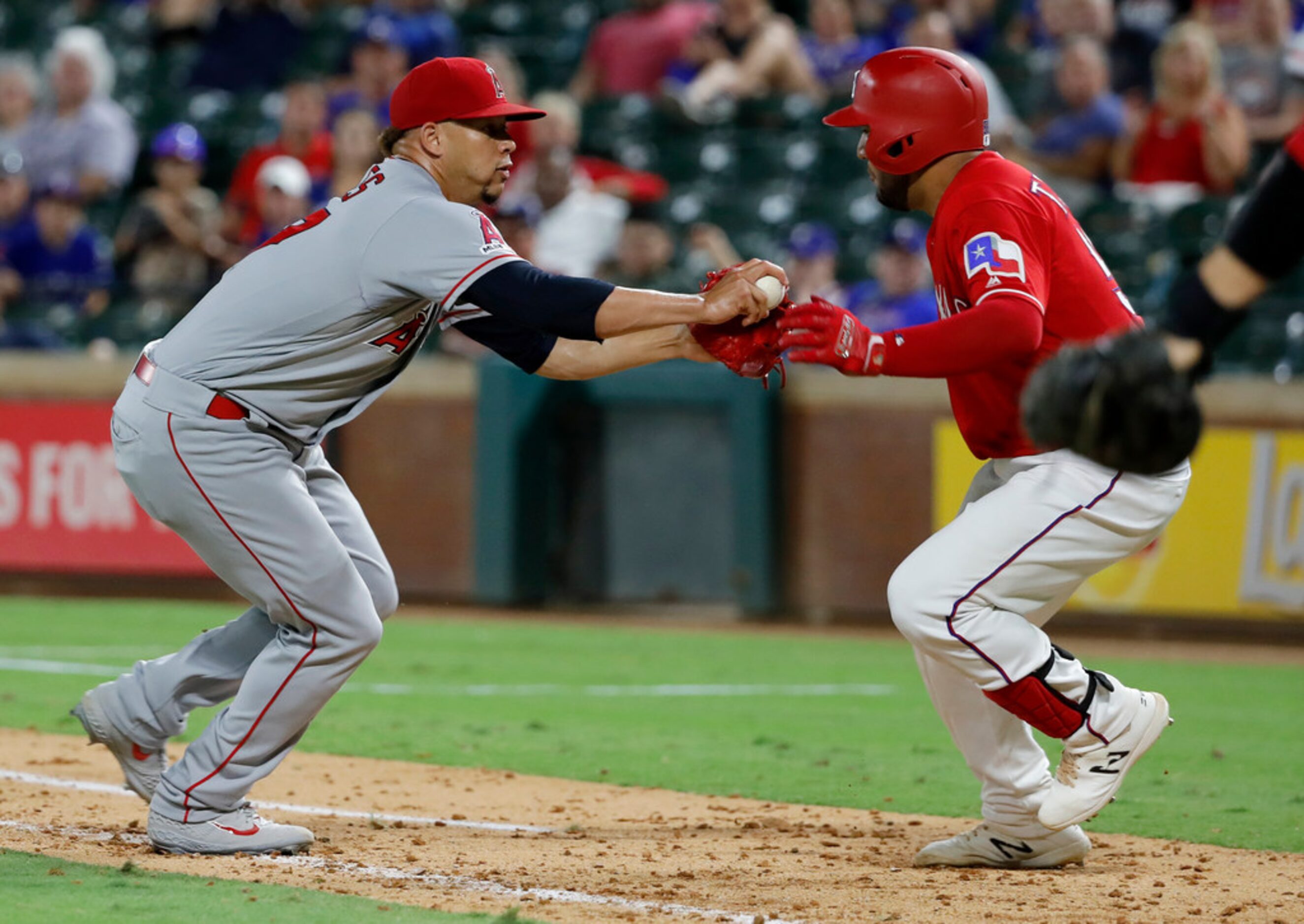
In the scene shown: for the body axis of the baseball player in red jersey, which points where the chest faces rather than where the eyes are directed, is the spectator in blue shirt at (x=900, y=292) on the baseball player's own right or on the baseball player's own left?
on the baseball player's own right

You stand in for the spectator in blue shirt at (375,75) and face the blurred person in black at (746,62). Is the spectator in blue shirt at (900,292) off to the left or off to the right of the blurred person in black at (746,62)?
right

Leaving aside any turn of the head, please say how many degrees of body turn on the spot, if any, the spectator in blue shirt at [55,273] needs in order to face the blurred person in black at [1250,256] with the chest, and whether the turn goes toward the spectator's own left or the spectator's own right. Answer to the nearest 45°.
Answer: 0° — they already face them

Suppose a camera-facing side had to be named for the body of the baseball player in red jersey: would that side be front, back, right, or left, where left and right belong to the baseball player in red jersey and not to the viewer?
left

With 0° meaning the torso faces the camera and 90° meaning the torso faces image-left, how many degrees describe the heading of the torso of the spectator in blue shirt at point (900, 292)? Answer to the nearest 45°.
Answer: approximately 0°

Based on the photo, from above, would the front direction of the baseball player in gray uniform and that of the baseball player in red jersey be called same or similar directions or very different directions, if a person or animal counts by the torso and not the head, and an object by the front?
very different directions

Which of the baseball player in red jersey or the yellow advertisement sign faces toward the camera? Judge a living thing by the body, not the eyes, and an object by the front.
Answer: the yellow advertisement sign

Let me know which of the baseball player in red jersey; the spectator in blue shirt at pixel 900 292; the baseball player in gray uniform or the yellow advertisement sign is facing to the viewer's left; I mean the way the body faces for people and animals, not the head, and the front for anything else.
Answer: the baseball player in red jersey

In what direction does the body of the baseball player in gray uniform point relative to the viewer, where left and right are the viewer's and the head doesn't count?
facing to the right of the viewer

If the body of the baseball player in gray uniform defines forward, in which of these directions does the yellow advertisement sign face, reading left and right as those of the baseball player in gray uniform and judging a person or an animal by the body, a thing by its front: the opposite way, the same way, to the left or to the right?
to the right

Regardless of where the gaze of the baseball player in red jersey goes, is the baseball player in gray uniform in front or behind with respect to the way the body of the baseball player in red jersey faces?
in front

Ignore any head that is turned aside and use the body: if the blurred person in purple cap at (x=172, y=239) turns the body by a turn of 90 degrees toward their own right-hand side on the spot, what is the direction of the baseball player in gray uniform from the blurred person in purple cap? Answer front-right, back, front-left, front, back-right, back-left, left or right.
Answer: left

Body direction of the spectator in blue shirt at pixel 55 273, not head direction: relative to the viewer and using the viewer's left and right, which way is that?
facing the viewer

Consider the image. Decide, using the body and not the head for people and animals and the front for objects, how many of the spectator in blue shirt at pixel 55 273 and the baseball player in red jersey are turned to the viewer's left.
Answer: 1

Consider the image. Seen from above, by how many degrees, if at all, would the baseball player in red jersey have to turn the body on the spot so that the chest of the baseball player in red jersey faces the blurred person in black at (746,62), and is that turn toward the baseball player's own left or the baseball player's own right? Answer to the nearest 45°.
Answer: approximately 90° to the baseball player's own right

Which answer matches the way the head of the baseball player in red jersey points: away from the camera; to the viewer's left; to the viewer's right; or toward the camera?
to the viewer's left

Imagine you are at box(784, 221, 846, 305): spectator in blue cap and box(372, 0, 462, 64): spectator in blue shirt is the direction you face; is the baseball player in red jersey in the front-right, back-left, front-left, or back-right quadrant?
back-left

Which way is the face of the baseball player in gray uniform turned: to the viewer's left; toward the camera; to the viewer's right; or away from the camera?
to the viewer's right

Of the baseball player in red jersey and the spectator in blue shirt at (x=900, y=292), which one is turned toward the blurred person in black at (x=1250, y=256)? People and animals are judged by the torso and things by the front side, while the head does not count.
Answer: the spectator in blue shirt

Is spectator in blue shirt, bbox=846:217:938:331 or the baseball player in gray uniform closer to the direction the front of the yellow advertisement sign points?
the baseball player in gray uniform

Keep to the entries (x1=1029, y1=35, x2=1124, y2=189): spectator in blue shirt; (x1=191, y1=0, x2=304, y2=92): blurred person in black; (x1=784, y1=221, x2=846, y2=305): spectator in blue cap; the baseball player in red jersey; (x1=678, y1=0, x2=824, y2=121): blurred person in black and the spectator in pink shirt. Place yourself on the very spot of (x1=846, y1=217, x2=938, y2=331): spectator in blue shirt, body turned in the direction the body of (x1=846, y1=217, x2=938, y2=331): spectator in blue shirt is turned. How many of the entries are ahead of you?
1
